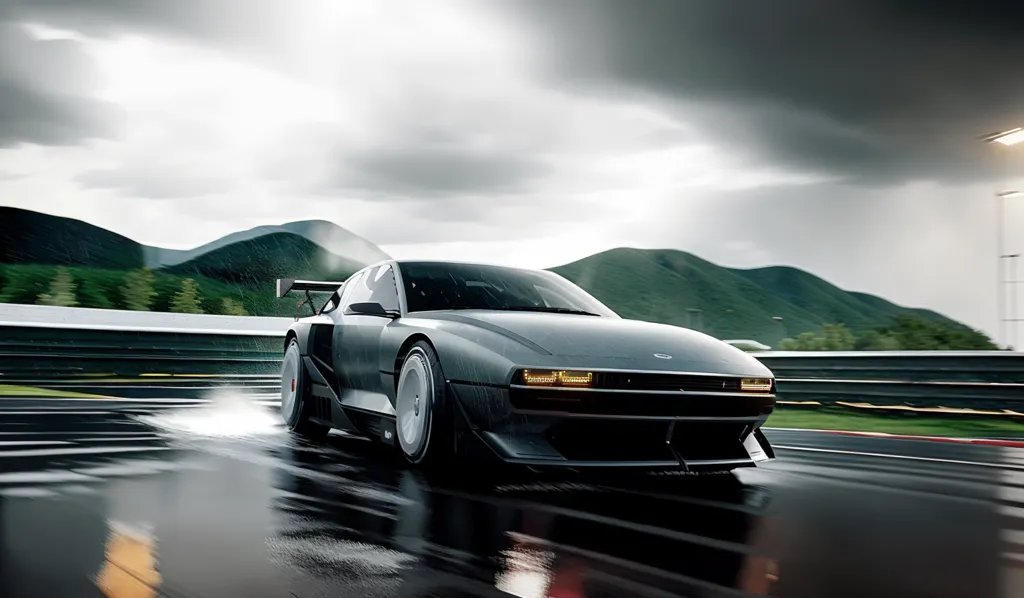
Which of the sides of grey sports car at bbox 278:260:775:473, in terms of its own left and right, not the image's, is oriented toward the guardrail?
back

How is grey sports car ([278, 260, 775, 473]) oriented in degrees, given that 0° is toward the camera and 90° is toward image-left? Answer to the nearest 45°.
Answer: approximately 315°
